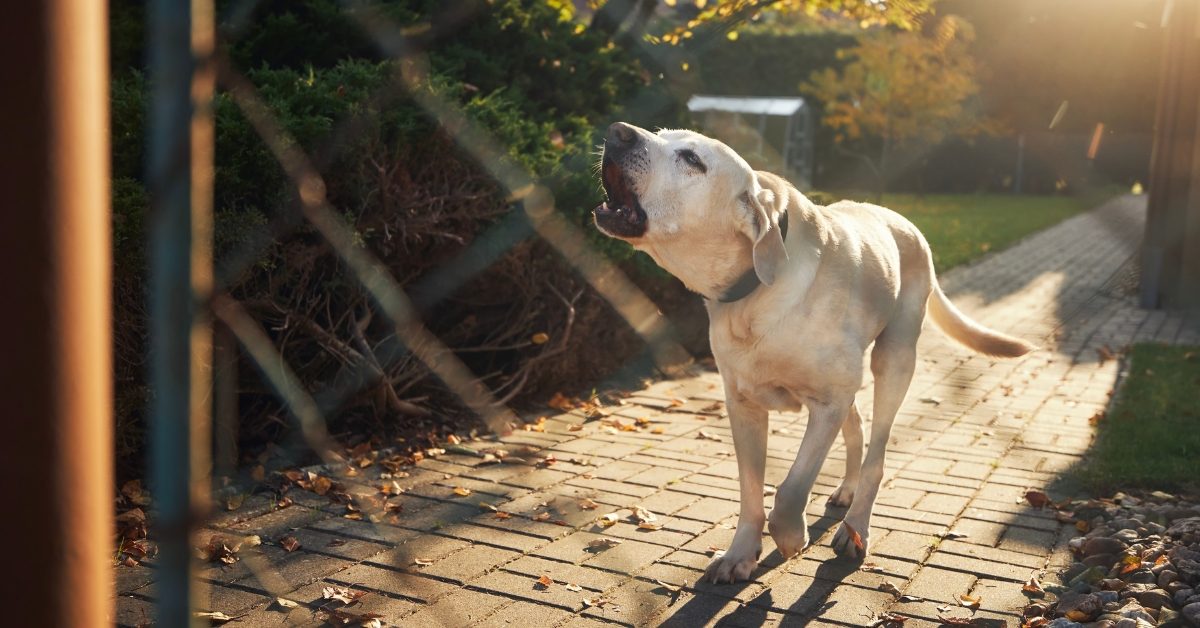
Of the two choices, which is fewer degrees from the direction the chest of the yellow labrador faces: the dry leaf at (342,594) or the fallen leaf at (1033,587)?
the dry leaf

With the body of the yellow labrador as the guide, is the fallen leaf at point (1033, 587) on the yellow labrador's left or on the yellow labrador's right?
on the yellow labrador's left

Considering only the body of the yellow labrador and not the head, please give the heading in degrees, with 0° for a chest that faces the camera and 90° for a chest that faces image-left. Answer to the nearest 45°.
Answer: approximately 45°

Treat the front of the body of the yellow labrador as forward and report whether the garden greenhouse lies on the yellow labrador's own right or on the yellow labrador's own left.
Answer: on the yellow labrador's own right

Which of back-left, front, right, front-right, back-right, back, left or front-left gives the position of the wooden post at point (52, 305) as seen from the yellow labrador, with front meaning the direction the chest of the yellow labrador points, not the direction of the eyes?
front-left

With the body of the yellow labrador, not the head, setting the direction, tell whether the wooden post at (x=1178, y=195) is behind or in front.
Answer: behind

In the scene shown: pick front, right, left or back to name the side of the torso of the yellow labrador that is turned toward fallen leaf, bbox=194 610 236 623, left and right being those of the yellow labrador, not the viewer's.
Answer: front

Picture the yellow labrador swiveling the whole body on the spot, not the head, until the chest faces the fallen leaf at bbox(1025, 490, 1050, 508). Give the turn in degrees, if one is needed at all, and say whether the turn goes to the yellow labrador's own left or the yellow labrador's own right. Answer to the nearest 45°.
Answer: approximately 180°

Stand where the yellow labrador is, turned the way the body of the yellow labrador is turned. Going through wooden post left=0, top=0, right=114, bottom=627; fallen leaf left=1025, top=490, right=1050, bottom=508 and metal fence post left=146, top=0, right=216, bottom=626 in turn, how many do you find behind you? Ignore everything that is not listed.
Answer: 1
